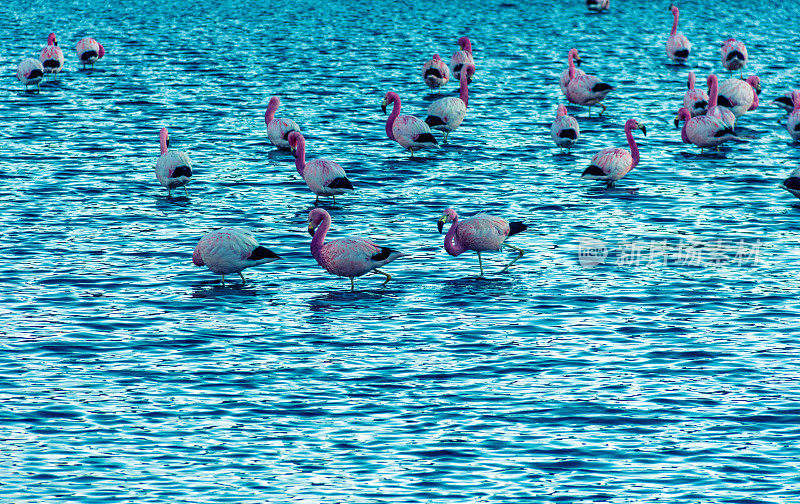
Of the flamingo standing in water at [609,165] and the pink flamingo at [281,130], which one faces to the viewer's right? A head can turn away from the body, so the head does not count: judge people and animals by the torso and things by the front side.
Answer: the flamingo standing in water

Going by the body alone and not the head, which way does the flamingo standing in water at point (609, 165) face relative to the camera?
to the viewer's right

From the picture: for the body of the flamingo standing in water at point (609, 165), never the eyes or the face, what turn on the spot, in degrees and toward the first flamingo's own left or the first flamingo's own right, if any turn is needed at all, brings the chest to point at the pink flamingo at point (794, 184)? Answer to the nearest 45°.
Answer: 0° — it already faces it

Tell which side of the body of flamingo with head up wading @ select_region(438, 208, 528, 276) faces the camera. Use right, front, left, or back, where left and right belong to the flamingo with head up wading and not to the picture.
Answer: left

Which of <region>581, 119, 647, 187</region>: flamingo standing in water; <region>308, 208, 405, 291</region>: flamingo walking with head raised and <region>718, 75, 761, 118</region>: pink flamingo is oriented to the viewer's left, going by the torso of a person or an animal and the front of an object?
the flamingo walking with head raised

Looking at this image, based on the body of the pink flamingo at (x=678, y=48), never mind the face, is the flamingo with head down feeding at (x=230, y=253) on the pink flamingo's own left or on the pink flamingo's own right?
on the pink flamingo's own left

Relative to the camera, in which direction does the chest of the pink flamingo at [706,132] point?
to the viewer's left

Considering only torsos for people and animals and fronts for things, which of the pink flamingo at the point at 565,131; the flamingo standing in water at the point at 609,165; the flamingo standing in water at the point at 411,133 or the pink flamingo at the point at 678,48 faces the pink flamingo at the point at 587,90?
the pink flamingo at the point at 565,131

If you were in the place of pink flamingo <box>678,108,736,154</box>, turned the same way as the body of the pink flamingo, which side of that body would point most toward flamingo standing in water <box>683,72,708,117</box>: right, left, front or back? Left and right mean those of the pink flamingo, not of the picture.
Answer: right

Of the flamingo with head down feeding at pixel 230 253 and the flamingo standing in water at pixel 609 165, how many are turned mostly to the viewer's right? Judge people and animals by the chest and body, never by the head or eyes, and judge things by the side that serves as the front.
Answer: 1

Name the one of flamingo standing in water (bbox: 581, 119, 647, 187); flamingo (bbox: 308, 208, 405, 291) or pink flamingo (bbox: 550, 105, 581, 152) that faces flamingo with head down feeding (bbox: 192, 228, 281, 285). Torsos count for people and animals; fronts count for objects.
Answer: flamingo (bbox: 308, 208, 405, 291)

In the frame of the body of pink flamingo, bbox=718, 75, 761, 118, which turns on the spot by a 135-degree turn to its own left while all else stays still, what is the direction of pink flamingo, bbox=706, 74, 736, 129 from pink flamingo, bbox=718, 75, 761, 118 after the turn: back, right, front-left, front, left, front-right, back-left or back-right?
left

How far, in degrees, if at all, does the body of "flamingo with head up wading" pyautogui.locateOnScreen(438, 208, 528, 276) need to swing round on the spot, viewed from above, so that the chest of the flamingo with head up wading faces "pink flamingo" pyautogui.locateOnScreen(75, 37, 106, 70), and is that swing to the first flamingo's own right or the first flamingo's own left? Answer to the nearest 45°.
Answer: approximately 45° to the first flamingo's own right

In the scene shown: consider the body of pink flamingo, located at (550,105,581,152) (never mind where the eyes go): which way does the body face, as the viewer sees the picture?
away from the camera

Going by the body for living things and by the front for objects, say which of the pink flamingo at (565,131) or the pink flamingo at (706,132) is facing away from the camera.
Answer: the pink flamingo at (565,131)

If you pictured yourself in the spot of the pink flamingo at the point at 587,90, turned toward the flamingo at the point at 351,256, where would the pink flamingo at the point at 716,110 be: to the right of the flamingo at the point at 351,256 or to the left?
left

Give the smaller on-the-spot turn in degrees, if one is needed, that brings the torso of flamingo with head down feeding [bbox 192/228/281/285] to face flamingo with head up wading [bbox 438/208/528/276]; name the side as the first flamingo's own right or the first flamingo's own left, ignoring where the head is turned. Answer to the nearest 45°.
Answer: approximately 180°

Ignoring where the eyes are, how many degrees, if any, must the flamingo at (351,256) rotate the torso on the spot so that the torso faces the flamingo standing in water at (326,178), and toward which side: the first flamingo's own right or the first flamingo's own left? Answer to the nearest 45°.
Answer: approximately 90° to the first flamingo's own right

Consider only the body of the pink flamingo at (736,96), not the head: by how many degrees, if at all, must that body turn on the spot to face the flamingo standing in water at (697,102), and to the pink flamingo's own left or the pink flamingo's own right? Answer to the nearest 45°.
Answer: approximately 180°
